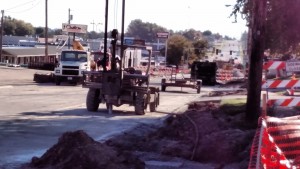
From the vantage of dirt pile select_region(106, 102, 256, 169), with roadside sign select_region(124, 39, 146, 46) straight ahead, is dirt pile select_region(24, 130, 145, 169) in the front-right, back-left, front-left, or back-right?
back-left

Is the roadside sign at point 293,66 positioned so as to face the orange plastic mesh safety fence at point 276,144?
yes

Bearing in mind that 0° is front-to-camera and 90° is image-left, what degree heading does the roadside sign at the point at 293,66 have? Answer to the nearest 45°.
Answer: approximately 0°

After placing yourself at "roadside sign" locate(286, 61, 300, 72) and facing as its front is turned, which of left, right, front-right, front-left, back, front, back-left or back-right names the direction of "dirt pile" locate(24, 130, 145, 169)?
front-right

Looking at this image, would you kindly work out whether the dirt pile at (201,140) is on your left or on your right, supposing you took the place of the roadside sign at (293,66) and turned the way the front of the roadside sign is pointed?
on your right

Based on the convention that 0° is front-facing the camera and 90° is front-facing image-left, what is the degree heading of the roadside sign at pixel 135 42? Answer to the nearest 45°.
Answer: approximately 0°

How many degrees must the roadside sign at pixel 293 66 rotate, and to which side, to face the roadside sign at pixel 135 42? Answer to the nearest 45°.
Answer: approximately 135° to its right

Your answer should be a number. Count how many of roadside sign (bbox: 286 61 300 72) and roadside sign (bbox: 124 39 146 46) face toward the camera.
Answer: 2

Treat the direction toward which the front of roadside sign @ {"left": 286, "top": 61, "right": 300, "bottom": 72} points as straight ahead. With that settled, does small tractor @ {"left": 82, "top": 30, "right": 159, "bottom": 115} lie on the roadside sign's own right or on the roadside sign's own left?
on the roadside sign's own right
